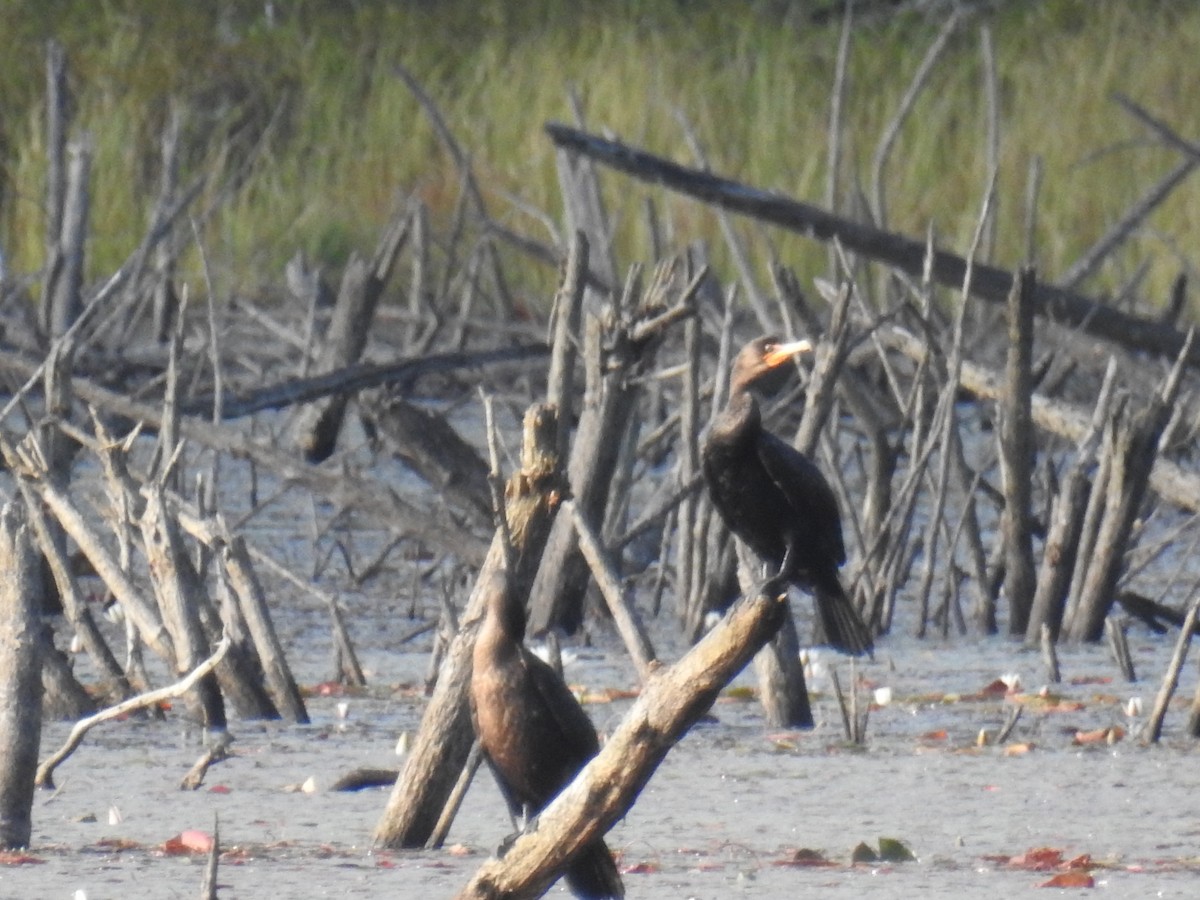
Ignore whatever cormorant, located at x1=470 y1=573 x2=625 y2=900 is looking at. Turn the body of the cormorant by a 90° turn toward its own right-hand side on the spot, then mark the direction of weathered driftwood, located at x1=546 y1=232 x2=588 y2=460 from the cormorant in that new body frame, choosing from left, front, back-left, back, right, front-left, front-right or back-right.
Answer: front-right

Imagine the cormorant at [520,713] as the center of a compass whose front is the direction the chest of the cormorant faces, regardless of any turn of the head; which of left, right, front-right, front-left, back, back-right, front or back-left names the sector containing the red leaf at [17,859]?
front-right

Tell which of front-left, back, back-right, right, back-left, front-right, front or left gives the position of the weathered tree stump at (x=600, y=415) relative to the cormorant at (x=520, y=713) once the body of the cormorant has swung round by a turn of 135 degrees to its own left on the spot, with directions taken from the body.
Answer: left

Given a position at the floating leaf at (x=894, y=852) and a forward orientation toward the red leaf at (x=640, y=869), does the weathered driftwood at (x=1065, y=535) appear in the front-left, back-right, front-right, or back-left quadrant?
back-right

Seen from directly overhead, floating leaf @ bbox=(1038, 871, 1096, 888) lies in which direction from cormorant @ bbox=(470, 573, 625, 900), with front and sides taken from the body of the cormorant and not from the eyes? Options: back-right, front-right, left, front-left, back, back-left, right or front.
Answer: back-left

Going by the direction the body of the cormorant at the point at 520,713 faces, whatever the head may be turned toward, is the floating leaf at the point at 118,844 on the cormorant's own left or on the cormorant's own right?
on the cormorant's own right

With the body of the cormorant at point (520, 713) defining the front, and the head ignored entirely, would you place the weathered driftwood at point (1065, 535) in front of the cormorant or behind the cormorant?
behind

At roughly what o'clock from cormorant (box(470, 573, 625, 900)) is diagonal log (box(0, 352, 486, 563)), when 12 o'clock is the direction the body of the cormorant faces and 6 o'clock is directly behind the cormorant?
The diagonal log is roughly at 4 o'clock from the cormorant.

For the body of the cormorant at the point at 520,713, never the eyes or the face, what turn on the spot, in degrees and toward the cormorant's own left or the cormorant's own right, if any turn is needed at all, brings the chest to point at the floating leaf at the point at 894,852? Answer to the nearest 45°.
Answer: approximately 135° to the cormorant's own left

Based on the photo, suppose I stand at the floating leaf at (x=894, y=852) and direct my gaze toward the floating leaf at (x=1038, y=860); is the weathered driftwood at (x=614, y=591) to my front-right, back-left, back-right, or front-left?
back-left

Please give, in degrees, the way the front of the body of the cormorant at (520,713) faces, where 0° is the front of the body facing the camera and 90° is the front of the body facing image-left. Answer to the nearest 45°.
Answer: approximately 45°
